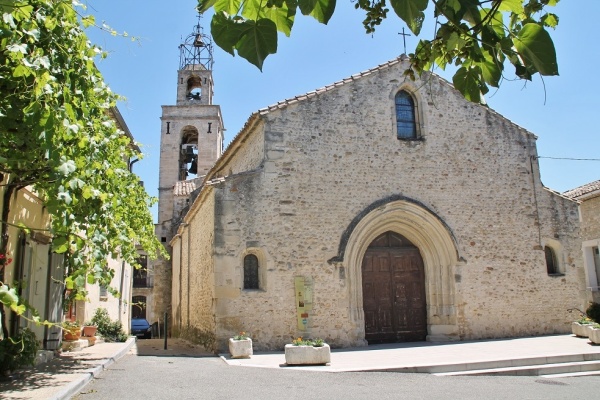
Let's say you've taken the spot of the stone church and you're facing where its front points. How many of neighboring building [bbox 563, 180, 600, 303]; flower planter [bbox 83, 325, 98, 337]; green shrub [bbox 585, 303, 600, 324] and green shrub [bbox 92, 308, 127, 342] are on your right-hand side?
2

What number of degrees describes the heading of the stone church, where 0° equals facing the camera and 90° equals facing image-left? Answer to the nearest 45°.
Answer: approximately 0°

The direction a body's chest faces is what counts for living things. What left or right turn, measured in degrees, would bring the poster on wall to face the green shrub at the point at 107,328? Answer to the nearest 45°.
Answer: approximately 135° to its right

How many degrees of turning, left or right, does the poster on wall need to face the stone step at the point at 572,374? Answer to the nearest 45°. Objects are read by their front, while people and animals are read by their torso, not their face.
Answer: approximately 45° to its left

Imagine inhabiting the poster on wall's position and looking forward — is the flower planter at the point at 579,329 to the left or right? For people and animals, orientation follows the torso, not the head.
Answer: on its left

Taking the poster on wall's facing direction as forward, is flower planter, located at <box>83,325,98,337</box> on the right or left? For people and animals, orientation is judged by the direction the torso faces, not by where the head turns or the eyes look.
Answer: on its right

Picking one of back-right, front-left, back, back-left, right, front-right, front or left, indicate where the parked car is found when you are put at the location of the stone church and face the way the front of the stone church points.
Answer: back-right

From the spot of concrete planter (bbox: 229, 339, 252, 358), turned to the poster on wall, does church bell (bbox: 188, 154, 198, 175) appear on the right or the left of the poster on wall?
left

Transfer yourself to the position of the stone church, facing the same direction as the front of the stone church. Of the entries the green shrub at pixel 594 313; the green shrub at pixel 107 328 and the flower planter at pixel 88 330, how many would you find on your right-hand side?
2
